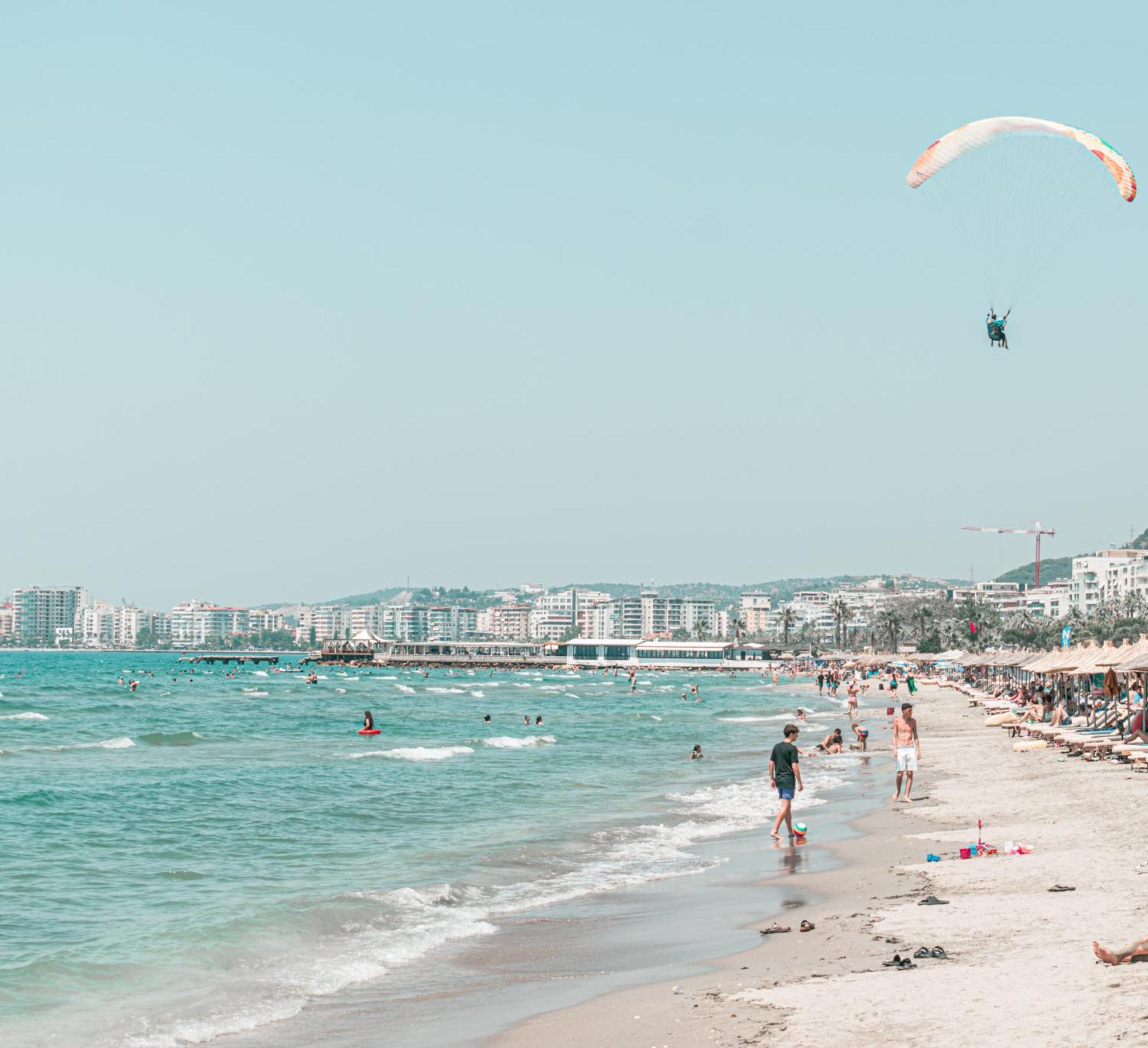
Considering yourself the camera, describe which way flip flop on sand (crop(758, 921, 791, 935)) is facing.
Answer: facing to the left of the viewer

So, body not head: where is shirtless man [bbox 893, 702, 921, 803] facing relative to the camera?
toward the camera

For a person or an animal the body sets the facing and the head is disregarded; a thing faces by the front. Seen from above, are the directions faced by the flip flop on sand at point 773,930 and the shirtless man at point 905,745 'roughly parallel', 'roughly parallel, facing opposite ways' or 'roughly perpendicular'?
roughly perpendicular

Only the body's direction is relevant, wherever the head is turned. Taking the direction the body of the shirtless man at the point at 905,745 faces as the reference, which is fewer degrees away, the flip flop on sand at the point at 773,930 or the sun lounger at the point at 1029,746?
the flip flop on sand

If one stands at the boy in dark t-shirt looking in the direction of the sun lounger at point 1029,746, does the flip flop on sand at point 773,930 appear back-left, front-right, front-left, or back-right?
back-right

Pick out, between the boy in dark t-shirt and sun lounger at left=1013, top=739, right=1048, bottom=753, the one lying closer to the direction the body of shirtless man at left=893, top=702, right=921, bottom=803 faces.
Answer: the boy in dark t-shirt

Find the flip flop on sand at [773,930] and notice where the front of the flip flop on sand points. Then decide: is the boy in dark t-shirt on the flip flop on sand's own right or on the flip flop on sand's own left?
on the flip flop on sand's own right

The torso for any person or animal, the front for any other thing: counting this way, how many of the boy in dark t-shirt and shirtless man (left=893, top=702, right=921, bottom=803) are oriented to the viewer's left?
0

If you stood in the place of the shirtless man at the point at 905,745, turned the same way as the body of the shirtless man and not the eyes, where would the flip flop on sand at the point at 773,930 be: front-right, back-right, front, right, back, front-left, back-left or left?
front
